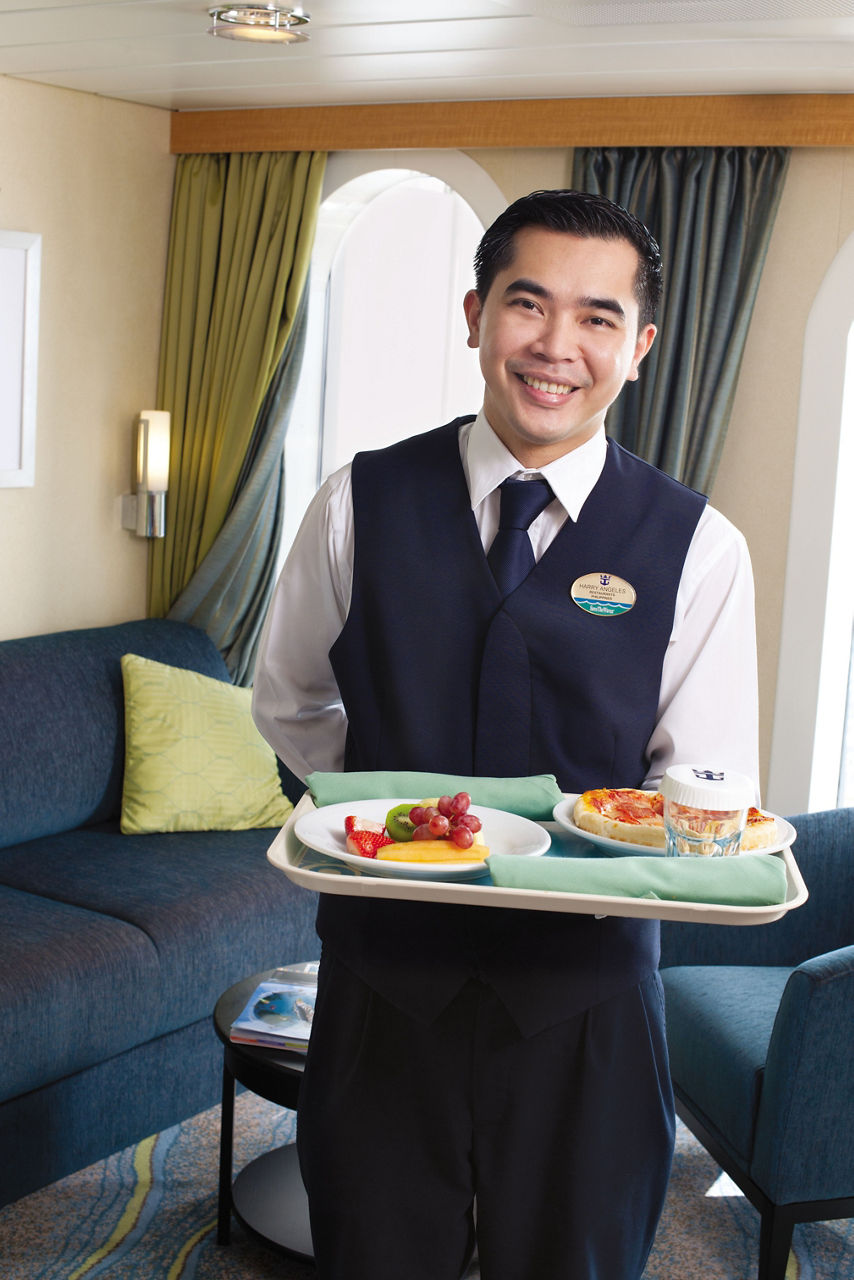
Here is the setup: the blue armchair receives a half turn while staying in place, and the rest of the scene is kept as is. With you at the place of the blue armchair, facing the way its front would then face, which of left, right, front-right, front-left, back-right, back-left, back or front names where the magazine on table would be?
back-left

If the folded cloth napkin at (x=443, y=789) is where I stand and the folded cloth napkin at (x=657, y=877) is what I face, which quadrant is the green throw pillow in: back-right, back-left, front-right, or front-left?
back-left

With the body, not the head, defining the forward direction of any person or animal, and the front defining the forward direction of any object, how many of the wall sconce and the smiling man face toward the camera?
1

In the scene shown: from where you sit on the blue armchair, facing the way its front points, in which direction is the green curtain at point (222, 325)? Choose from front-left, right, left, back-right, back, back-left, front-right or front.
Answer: right

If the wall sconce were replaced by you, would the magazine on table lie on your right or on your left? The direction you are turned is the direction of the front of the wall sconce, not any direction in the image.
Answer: on your right

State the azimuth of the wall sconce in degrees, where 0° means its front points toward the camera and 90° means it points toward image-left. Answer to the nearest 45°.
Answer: approximately 270°

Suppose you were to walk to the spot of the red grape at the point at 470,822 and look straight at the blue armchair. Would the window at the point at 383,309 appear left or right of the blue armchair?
left

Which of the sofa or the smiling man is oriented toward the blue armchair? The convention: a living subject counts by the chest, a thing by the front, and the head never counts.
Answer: the sofa

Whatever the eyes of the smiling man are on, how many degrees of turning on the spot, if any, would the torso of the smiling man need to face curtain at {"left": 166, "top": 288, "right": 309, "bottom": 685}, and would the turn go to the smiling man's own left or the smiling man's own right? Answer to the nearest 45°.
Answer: approximately 180°

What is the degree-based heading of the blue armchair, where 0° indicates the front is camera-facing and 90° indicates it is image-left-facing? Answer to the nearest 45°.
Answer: approximately 45°

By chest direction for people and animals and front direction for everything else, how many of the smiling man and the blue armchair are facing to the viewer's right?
0

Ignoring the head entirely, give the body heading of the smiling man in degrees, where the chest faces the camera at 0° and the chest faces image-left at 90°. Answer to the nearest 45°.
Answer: approximately 0°

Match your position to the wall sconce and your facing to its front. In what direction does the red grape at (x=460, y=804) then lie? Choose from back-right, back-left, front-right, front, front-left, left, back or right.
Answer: right
